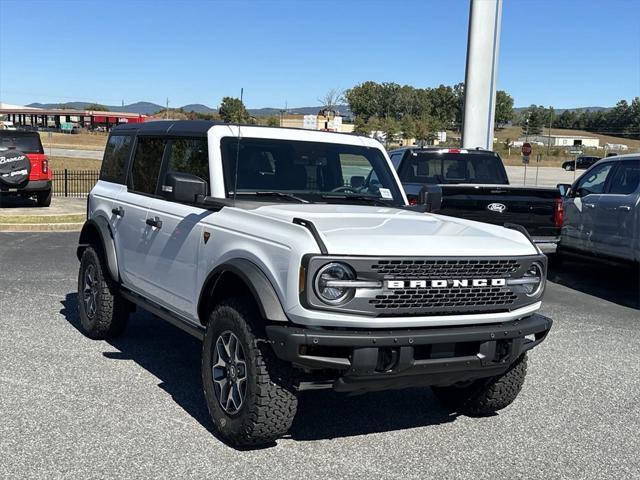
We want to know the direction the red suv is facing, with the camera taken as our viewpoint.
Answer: facing away from the viewer

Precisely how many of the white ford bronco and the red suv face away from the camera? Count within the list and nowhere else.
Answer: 1

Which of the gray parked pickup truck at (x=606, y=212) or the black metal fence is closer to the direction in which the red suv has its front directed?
the black metal fence

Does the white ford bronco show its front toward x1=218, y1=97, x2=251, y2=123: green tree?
no

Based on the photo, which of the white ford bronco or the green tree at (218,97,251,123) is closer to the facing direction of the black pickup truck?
the green tree

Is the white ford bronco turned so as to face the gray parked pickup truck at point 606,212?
no

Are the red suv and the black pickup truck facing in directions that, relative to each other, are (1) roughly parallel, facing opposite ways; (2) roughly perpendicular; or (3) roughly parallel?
roughly parallel

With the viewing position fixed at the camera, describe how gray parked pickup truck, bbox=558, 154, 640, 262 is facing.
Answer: facing away from the viewer and to the left of the viewer

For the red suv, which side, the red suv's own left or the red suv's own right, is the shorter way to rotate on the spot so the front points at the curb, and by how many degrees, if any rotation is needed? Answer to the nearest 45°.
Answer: approximately 180°

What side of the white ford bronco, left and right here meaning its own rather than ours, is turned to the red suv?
back

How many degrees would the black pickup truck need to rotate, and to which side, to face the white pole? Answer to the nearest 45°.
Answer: approximately 45° to its right

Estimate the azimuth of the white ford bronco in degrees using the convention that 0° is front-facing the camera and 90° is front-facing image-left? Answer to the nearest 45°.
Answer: approximately 315°

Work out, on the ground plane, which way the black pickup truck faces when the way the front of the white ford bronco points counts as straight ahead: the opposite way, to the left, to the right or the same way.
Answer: the opposite way

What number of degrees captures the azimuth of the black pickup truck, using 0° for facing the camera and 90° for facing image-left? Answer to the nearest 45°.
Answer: approximately 135°

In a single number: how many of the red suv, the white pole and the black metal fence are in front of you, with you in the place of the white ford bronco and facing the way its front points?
0

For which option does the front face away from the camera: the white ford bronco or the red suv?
the red suv
